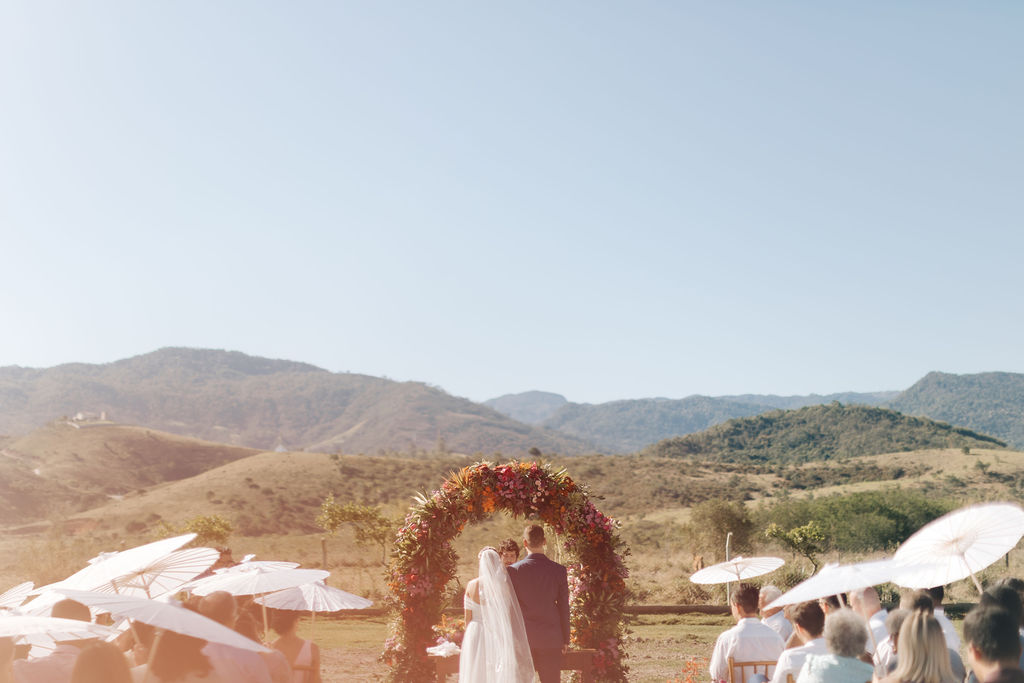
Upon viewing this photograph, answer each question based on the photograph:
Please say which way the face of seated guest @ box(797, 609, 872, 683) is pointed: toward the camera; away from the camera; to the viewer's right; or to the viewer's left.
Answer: away from the camera

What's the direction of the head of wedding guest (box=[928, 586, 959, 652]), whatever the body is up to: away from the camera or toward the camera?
away from the camera

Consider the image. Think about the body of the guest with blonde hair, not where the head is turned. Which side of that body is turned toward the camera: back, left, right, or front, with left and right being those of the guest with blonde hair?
back

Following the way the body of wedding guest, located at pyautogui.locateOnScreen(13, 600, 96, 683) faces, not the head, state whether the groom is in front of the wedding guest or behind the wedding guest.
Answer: in front

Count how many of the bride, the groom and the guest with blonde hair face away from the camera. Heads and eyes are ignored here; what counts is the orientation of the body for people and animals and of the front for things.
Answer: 3

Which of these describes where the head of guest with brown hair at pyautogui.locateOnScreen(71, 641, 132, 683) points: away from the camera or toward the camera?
away from the camera

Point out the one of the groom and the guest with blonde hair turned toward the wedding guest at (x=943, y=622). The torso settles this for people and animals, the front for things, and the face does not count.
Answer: the guest with blonde hair

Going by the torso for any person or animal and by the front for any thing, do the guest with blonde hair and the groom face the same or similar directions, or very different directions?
same or similar directions

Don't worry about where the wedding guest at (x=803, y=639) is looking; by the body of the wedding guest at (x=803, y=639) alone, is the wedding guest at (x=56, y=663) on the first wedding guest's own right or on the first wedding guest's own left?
on the first wedding guest's own left

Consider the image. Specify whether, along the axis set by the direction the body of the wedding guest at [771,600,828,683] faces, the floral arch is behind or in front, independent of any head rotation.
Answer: in front

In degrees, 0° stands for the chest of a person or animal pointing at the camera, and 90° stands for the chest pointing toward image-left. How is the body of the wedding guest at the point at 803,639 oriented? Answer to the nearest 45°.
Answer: approximately 135°

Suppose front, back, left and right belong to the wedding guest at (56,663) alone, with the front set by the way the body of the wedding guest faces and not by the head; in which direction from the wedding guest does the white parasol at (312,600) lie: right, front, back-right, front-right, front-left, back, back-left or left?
front-right

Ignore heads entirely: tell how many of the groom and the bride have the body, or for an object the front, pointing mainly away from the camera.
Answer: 2

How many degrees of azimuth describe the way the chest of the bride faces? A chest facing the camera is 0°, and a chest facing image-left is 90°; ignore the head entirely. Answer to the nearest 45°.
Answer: approximately 180°

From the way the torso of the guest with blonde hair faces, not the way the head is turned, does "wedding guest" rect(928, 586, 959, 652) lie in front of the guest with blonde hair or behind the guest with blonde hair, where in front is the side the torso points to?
in front

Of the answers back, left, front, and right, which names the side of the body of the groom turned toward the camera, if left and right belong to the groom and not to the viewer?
back
